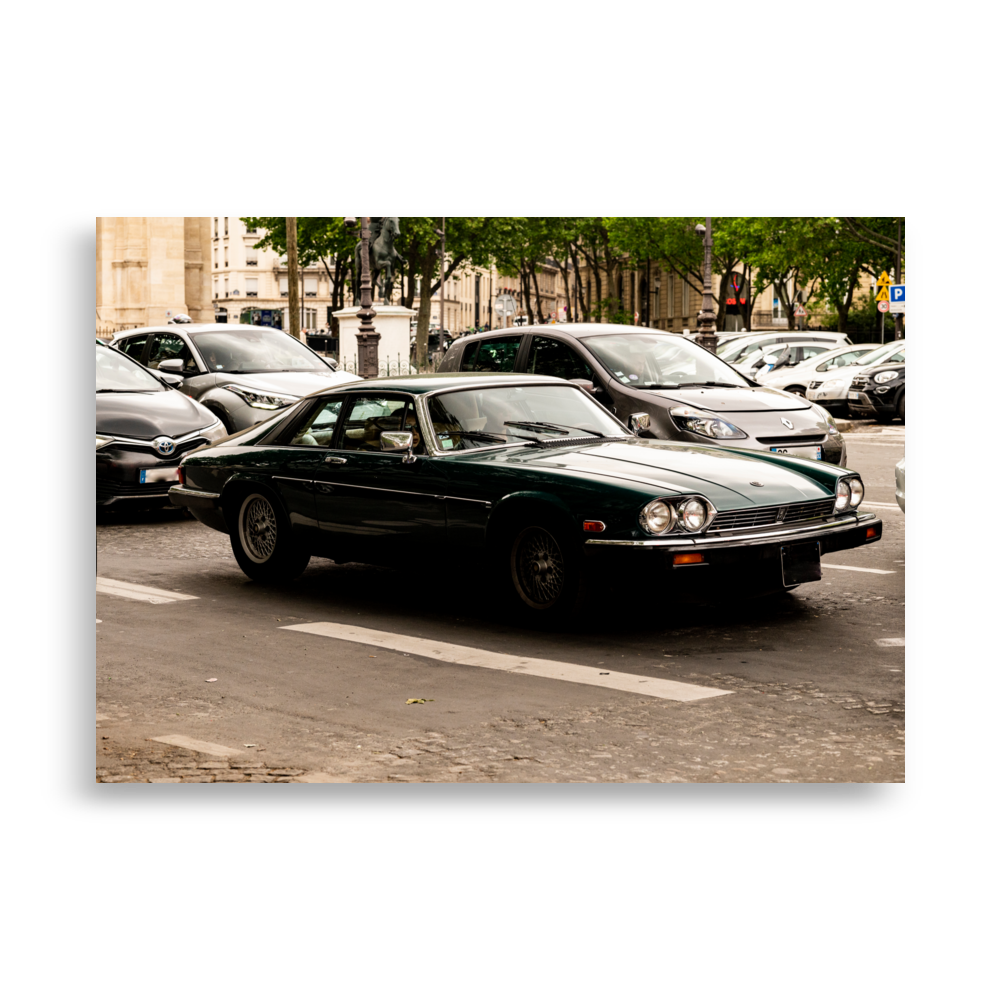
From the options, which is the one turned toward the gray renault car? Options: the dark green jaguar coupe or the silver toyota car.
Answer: the silver toyota car

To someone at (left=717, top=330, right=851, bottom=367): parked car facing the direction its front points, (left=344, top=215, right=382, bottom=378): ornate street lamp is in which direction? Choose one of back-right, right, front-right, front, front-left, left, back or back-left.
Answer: front-right

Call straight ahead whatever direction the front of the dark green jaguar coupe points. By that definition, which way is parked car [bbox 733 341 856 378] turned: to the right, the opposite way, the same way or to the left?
to the right

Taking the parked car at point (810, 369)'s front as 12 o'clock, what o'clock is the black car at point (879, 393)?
The black car is roughly at 10 o'clock from the parked car.

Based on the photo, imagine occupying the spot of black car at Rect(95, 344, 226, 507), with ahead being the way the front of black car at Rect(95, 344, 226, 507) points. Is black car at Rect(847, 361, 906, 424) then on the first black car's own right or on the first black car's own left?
on the first black car's own left

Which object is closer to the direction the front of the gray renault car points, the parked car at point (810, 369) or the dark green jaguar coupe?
the dark green jaguar coupe

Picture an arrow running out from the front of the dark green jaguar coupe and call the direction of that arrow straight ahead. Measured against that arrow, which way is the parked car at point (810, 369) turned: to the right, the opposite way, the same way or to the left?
to the right

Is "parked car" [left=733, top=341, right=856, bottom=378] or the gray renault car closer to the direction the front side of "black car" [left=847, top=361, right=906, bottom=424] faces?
the gray renault car
